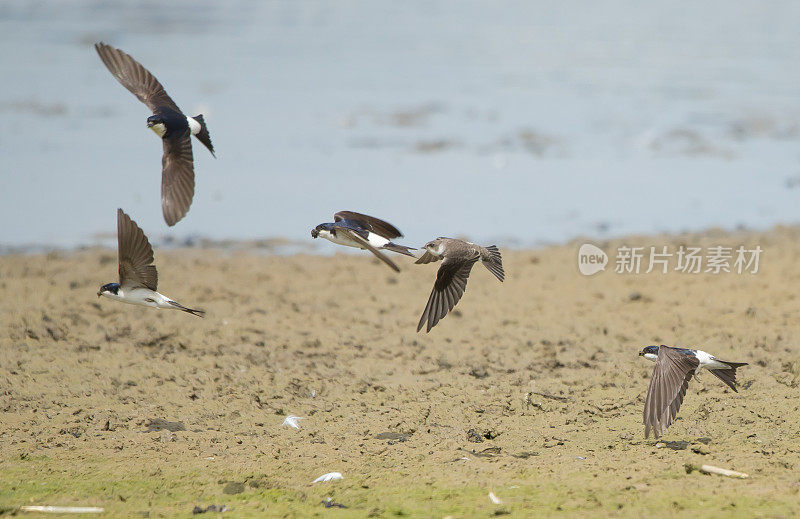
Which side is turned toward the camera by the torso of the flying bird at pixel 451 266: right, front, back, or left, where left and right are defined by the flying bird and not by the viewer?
left

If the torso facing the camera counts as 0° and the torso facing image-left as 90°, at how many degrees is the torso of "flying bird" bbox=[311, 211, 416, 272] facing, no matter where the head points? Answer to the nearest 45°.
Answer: approximately 90°

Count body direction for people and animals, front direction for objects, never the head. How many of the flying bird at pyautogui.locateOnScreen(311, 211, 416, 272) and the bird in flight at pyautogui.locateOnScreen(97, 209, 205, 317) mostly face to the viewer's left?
2

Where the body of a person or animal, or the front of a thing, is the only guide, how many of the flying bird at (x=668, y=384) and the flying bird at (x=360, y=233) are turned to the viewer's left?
2

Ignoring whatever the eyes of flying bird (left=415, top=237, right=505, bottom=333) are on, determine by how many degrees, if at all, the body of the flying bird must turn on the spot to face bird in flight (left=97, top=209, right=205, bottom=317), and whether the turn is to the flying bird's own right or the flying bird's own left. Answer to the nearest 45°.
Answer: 0° — it already faces it

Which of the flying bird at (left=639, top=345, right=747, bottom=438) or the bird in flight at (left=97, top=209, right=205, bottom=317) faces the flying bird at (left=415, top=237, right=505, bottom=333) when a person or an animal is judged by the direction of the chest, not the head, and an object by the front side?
the flying bird at (left=639, top=345, right=747, bottom=438)

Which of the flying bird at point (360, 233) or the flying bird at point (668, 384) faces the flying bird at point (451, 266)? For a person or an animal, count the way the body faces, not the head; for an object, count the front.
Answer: the flying bird at point (668, 384)

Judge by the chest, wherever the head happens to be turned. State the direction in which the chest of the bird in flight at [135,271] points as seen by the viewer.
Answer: to the viewer's left

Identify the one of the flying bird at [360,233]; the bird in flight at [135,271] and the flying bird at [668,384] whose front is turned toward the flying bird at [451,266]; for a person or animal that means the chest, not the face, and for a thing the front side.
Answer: the flying bird at [668,384]

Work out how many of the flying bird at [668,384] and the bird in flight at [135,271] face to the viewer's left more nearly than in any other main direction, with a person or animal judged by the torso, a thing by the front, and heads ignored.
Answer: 2

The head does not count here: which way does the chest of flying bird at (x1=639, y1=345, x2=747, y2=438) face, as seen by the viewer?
to the viewer's left
